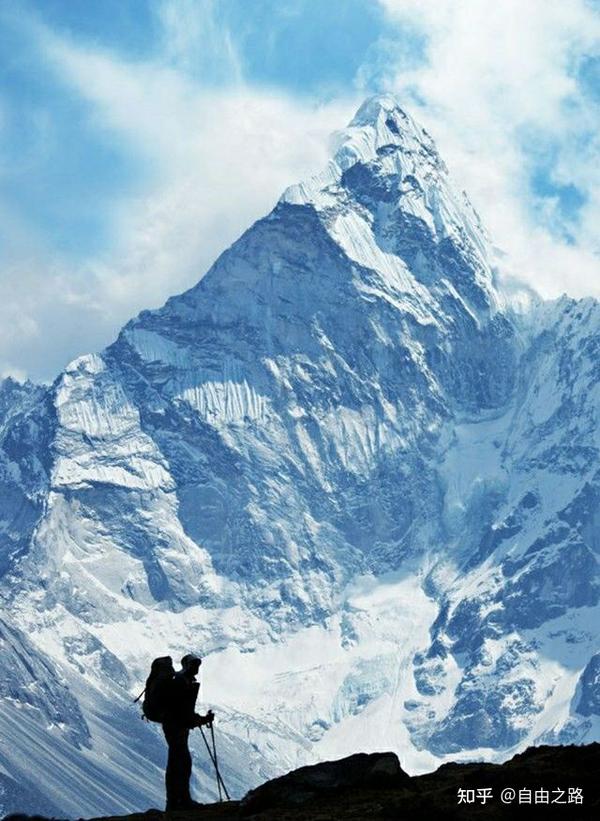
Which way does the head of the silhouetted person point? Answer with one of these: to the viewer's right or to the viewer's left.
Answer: to the viewer's right

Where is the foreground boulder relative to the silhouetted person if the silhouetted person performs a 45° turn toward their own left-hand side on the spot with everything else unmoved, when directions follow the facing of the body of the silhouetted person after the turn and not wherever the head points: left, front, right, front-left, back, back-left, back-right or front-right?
right

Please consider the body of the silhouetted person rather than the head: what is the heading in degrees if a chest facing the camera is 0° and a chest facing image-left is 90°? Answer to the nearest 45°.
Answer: approximately 270°
